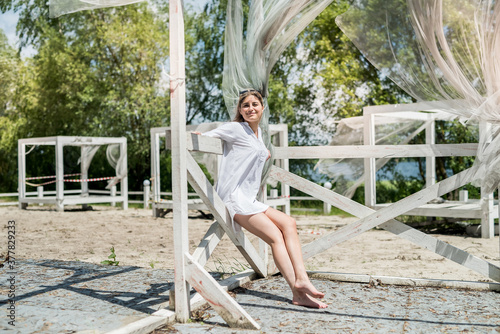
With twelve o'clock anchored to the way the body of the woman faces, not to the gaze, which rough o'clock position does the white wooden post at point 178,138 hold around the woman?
The white wooden post is roughly at 3 o'clock from the woman.

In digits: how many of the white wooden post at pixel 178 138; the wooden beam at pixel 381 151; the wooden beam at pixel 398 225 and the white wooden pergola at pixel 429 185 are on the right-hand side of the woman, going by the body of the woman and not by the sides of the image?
1

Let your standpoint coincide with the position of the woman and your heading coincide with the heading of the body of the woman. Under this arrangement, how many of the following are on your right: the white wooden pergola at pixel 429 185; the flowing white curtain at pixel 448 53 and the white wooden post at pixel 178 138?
1

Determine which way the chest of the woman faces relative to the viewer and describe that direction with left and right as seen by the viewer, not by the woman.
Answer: facing the viewer and to the right of the viewer

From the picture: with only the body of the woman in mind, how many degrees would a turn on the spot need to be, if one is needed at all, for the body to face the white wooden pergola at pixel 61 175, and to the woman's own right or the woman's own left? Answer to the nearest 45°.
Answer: approximately 180°

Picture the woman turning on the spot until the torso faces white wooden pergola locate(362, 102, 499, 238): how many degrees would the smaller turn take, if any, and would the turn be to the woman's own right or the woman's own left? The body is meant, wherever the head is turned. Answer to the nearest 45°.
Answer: approximately 90° to the woman's own left

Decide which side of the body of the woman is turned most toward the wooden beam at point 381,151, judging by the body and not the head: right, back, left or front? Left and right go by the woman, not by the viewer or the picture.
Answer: left
